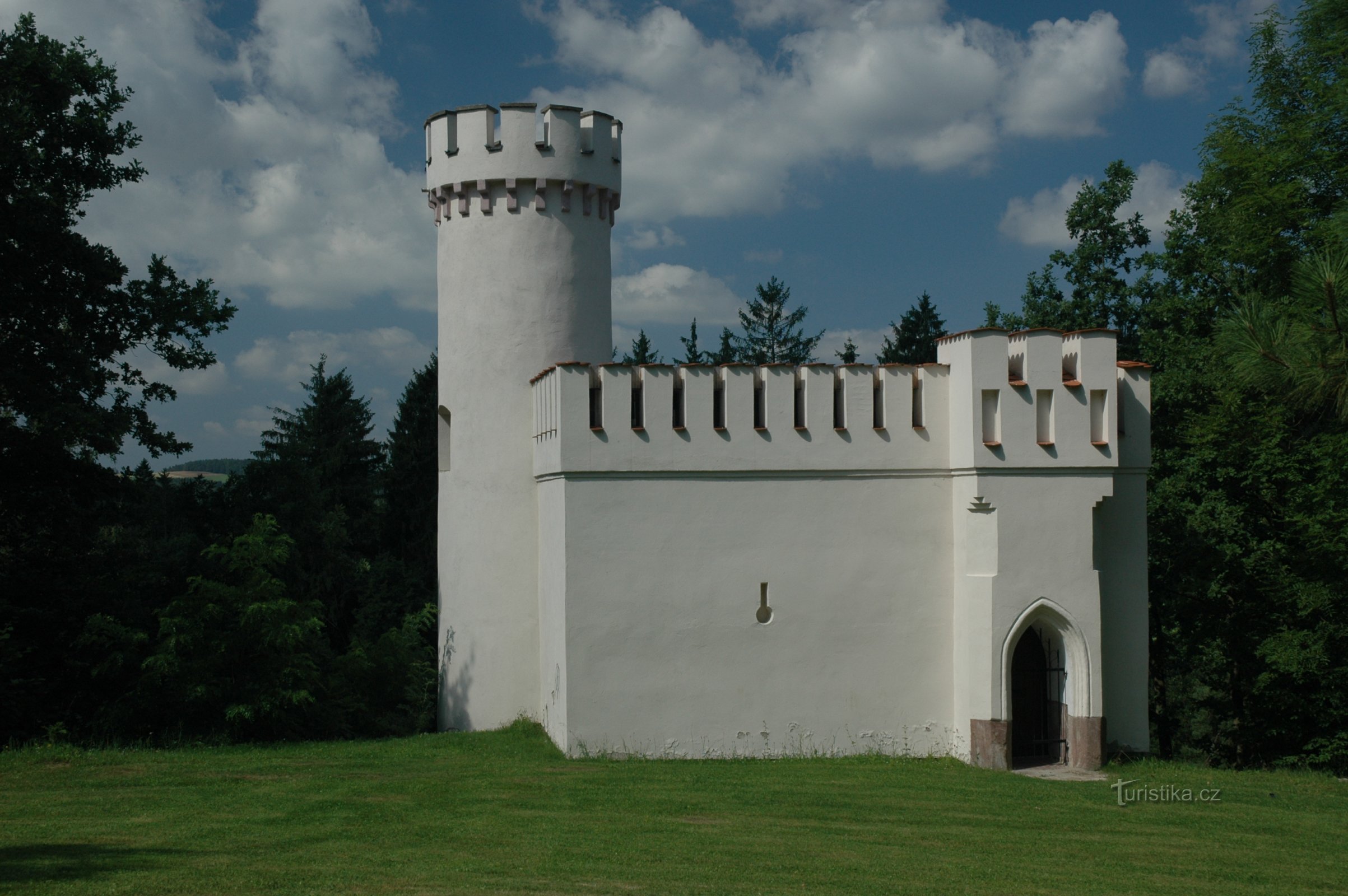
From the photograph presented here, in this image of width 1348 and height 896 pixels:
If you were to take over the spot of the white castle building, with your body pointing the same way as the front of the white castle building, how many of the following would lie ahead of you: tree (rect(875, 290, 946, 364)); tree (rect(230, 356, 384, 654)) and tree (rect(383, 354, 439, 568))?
0

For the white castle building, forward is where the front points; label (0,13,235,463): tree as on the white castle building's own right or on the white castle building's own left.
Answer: on the white castle building's own right

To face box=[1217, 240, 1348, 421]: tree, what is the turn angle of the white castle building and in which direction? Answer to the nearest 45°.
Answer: approximately 45° to its left

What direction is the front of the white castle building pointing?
toward the camera

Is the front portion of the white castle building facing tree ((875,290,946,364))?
no

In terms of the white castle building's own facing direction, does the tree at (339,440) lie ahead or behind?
behind

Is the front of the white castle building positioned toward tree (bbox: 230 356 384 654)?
no

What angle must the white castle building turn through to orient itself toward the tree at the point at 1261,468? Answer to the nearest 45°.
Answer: approximately 135° to its left

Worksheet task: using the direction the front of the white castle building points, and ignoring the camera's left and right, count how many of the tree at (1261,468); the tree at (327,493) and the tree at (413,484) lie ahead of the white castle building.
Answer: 0

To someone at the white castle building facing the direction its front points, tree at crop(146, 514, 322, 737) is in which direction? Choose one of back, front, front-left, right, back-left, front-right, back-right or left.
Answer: right
